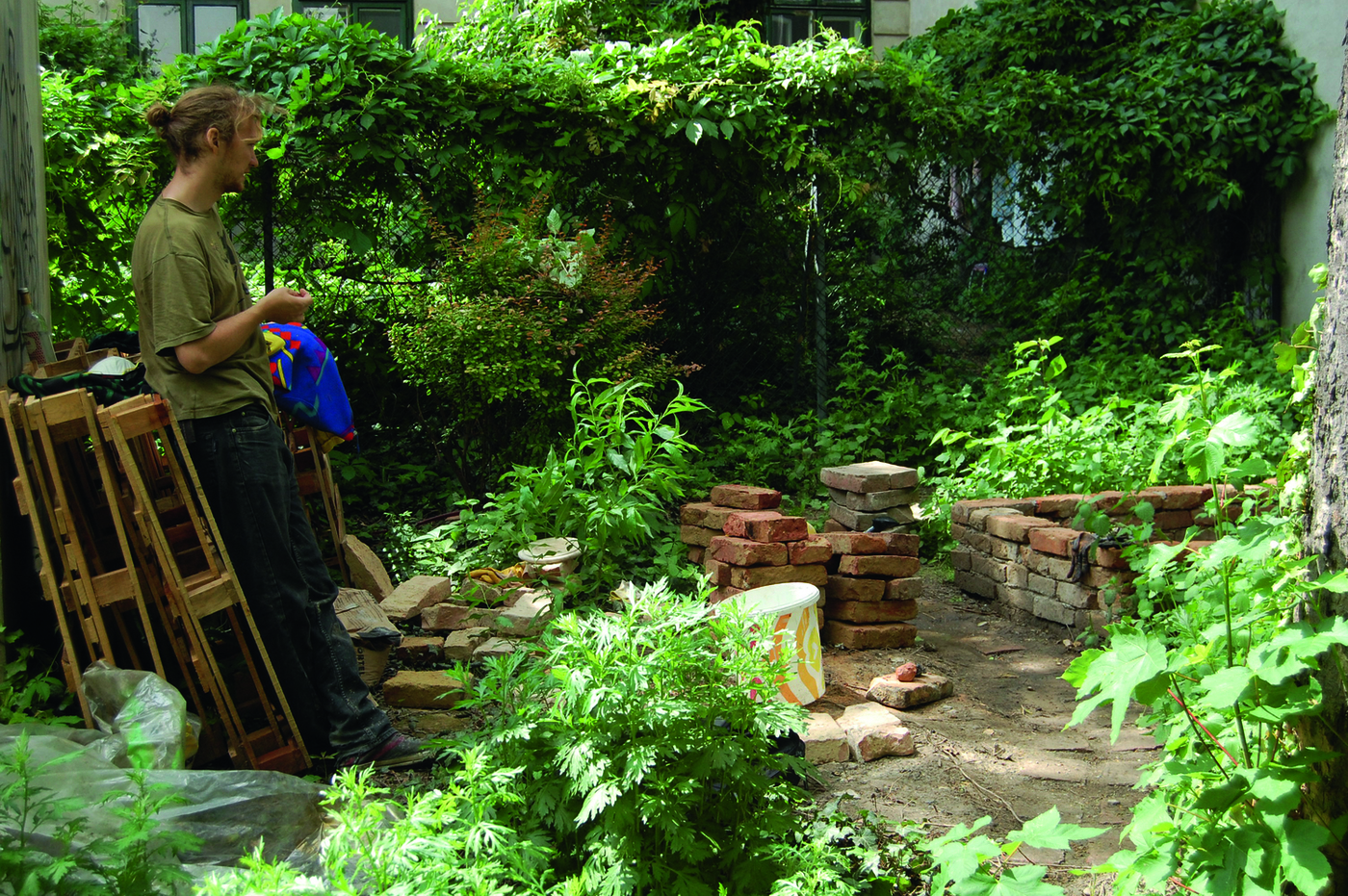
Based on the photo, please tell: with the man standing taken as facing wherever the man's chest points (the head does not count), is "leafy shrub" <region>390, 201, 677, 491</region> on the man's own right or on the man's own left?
on the man's own left

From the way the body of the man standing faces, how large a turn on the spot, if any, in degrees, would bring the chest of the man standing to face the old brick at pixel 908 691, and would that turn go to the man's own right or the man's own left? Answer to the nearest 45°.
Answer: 0° — they already face it

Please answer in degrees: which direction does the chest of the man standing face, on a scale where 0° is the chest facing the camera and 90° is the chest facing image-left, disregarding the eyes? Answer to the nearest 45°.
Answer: approximately 270°

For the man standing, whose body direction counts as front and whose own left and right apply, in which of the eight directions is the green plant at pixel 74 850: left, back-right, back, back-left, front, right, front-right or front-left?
right

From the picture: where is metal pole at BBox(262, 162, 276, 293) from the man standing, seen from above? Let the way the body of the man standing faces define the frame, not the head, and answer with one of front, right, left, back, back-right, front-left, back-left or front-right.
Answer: left

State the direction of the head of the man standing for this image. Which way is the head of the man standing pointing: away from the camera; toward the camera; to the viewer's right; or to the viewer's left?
to the viewer's right

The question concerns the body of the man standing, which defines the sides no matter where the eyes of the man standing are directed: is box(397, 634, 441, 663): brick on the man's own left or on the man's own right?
on the man's own left

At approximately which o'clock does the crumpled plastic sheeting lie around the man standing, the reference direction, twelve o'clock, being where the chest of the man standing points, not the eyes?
The crumpled plastic sheeting is roughly at 3 o'clock from the man standing.
